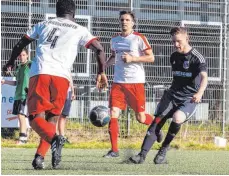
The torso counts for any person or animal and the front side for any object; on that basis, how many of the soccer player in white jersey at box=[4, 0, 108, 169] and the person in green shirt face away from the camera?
1

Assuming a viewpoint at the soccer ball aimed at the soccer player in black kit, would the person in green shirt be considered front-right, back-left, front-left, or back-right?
back-left

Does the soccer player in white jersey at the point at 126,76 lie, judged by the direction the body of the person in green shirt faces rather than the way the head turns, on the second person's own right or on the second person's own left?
on the second person's own left

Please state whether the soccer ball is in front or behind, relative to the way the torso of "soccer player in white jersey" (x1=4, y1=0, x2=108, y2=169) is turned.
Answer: in front

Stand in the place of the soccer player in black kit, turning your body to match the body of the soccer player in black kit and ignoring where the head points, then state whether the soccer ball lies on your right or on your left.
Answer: on your right

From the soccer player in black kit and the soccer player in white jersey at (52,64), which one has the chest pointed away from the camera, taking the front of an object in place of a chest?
the soccer player in white jersey

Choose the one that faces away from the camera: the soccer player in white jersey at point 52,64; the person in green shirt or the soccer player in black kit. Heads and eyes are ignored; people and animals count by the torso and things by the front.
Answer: the soccer player in white jersey

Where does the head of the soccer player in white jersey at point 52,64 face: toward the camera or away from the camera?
away from the camera

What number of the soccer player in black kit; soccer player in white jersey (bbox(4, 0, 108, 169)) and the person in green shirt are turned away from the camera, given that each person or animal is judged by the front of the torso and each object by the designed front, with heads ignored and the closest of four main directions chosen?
1

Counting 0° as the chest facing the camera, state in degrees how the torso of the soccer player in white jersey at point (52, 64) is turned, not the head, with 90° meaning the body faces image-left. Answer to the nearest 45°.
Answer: approximately 180°

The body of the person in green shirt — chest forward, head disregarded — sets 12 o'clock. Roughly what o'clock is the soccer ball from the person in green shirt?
The soccer ball is roughly at 10 o'clock from the person in green shirt.

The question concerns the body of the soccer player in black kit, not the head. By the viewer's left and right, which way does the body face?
facing the viewer and to the left of the viewer
